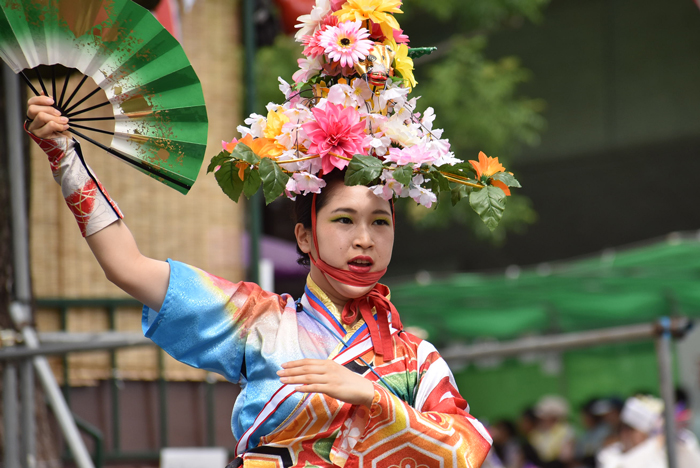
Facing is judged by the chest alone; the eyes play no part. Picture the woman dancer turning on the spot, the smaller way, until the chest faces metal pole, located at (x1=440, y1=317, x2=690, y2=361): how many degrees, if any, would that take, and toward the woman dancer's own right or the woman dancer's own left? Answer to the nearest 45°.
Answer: approximately 90° to the woman dancer's own left

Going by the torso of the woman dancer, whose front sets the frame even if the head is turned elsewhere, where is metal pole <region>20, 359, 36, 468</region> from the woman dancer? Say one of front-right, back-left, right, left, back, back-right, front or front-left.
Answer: back

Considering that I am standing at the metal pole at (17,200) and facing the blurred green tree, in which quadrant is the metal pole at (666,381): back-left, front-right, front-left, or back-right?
front-right

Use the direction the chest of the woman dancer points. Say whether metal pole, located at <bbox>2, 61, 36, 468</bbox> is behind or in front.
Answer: behind

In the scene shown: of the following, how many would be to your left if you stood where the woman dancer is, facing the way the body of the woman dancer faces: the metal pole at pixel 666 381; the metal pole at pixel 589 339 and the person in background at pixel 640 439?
3

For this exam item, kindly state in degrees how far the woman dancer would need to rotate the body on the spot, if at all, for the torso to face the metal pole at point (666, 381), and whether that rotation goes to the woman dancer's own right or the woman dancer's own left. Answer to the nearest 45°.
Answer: approximately 90° to the woman dancer's own left

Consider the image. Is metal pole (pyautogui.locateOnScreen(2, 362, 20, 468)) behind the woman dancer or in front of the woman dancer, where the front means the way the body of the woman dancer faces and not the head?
behind

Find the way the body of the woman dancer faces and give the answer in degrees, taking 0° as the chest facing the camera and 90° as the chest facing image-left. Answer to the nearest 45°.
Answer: approximately 315°
